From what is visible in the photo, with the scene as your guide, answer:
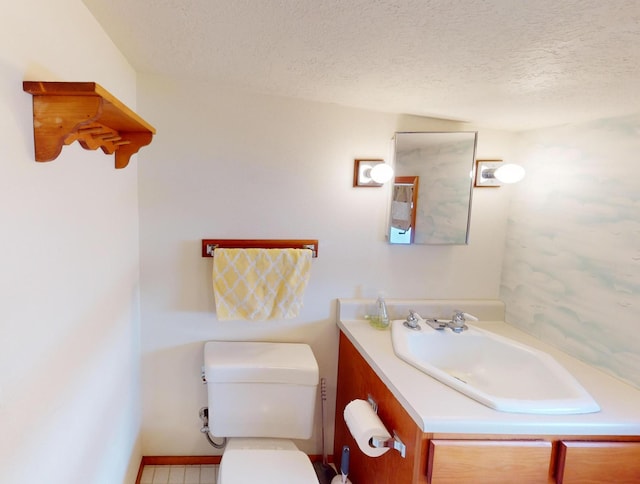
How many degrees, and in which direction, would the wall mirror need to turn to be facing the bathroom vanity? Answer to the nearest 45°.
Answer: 0° — it already faces it

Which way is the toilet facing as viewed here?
toward the camera

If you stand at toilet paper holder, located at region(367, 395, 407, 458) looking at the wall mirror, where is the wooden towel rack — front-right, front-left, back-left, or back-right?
front-left

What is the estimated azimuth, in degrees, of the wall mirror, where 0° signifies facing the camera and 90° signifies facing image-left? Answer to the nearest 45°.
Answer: approximately 0°

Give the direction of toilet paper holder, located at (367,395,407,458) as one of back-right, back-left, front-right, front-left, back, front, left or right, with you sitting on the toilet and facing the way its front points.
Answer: front-left

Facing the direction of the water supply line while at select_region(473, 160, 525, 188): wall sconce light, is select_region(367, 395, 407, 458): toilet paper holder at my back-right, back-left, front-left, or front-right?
front-left

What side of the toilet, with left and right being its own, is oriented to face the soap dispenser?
left

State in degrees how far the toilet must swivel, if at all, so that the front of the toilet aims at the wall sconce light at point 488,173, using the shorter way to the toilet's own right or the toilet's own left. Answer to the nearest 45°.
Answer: approximately 90° to the toilet's own left

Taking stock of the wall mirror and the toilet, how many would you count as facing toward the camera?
2

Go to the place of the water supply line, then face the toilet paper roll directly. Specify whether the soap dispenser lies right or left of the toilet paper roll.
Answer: left
